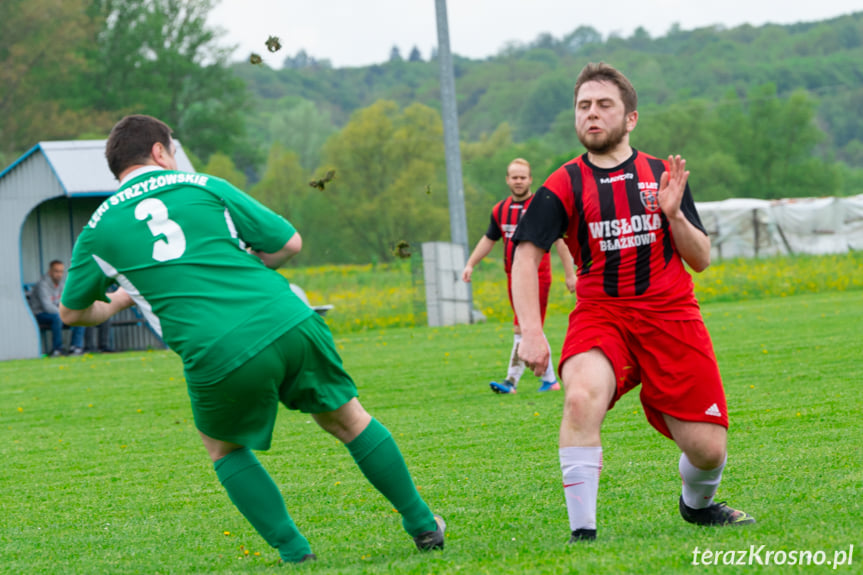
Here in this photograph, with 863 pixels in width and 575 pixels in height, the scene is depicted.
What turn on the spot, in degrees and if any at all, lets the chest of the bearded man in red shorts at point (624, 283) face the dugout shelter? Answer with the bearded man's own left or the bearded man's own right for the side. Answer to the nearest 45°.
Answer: approximately 135° to the bearded man's own right

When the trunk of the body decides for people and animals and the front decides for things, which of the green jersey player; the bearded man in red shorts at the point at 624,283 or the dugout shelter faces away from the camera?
the green jersey player

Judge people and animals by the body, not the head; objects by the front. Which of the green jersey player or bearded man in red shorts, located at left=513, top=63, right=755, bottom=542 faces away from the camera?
the green jersey player

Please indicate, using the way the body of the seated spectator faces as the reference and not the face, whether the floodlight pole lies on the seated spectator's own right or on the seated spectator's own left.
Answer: on the seated spectator's own left

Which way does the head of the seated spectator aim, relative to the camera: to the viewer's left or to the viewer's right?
to the viewer's right

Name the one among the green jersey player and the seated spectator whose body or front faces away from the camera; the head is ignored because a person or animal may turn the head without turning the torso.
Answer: the green jersey player

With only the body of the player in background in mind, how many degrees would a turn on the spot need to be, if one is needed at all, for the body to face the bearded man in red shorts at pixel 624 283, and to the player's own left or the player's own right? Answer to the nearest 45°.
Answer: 0° — they already face them

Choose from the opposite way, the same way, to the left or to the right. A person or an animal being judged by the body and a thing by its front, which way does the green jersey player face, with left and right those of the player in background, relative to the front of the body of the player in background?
the opposite way

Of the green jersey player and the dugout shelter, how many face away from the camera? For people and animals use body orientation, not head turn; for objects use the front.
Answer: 1

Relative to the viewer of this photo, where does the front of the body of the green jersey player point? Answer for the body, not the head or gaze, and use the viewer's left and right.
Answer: facing away from the viewer

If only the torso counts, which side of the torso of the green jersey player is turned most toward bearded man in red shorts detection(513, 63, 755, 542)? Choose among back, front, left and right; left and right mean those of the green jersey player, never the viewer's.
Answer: right
